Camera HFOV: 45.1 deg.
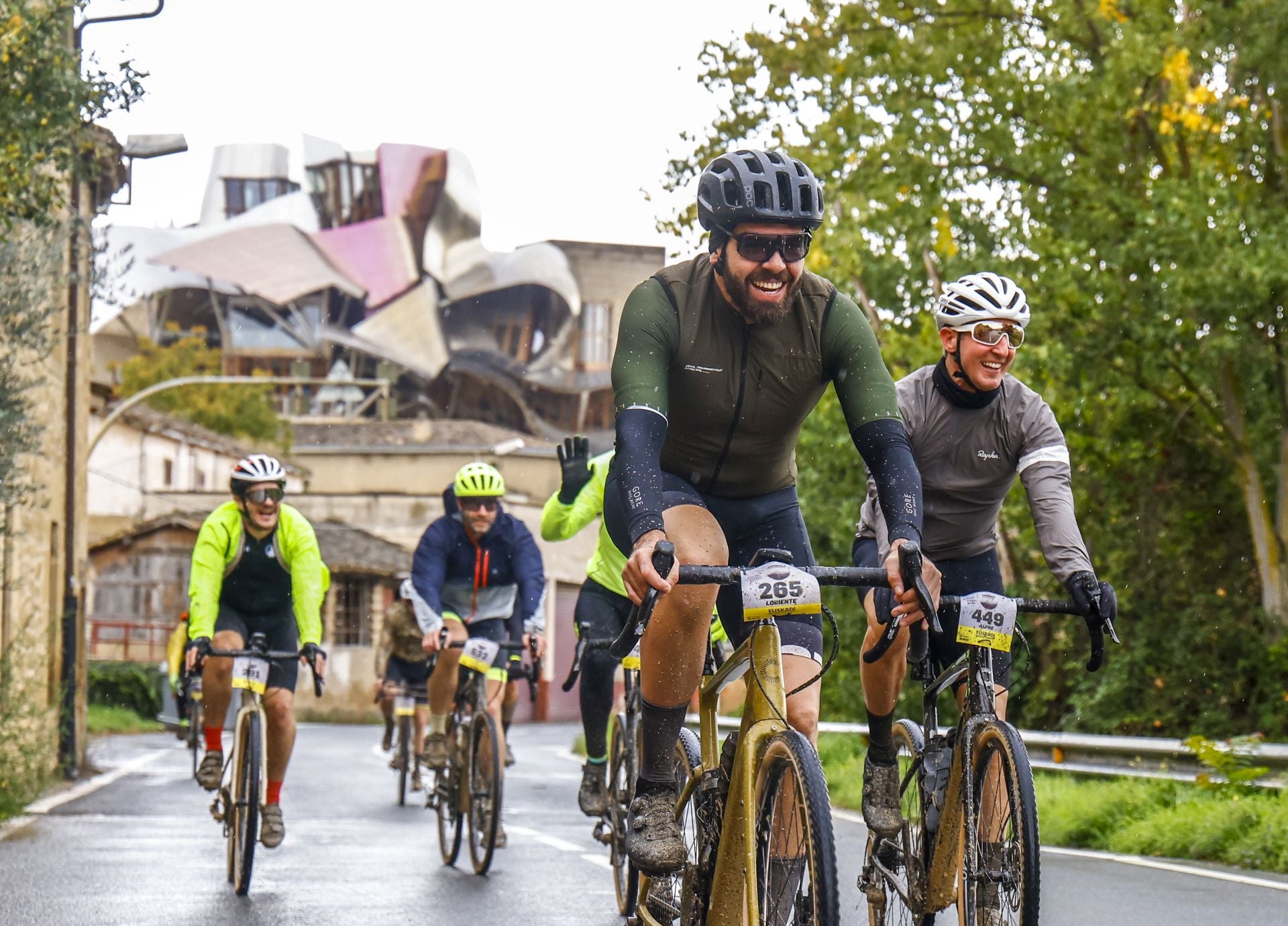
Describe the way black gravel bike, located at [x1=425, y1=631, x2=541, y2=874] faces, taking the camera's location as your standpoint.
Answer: facing the viewer

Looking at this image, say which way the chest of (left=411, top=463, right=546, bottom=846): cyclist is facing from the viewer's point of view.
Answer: toward the camera

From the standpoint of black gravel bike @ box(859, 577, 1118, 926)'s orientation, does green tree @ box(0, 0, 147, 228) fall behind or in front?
behind

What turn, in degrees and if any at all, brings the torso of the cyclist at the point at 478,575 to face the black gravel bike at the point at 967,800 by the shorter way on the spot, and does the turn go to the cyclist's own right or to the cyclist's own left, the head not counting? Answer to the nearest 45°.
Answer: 0° — they already face it

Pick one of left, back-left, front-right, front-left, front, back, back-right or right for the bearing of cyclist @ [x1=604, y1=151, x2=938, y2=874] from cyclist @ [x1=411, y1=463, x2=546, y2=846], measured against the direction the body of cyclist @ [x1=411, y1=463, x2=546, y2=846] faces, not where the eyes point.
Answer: front

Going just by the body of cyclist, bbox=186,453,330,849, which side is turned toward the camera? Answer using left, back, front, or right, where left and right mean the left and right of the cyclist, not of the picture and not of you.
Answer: front

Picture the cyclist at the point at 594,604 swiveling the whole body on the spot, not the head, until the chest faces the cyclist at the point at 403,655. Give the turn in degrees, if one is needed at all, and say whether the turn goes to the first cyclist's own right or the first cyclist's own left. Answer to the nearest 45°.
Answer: approximately 180°

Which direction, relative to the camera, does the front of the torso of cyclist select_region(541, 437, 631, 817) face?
toward the camera

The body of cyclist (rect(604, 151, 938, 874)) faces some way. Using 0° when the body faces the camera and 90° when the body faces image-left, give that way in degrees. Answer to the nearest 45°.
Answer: approximately 0°
